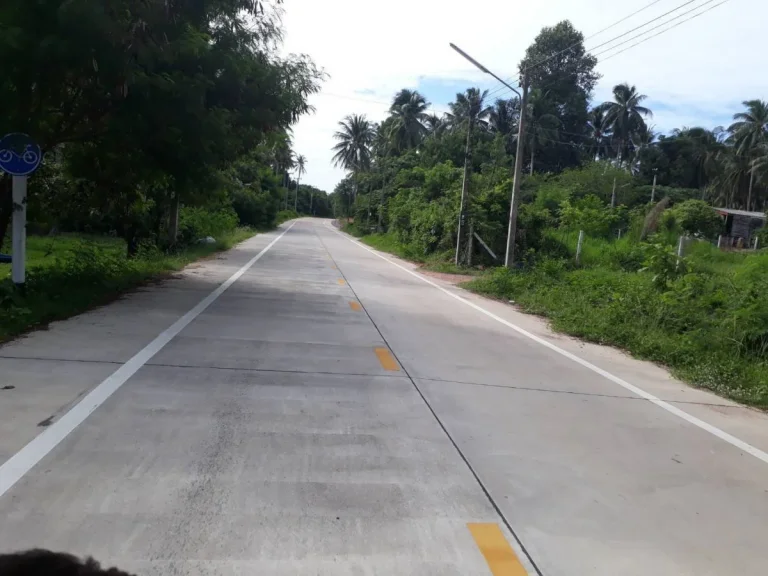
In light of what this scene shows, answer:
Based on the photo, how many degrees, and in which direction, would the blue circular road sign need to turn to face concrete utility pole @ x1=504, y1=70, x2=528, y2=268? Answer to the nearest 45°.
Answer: approximately 90° to its left

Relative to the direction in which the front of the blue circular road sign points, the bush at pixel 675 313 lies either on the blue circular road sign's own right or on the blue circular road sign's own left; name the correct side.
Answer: on the blue circular road sign's own left

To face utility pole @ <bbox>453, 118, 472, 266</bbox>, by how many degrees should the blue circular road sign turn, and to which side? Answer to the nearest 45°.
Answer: approximately 135° to its left

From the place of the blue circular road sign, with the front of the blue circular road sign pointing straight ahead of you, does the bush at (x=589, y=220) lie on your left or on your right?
on your left

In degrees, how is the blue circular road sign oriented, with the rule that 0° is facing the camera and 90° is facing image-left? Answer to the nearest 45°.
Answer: approximately 0°

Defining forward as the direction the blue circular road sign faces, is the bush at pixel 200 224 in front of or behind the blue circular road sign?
behind

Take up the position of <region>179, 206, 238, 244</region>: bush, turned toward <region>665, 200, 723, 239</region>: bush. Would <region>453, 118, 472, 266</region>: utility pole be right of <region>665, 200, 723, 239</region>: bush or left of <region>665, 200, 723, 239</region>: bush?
right
